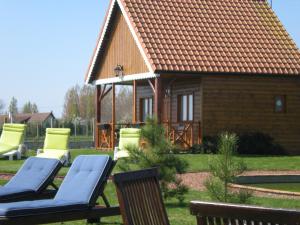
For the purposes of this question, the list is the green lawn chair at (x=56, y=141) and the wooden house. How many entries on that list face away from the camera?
0

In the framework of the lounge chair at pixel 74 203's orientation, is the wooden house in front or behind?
behind

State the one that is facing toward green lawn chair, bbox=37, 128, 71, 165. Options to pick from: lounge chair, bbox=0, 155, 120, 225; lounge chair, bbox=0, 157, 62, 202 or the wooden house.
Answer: the wooden house

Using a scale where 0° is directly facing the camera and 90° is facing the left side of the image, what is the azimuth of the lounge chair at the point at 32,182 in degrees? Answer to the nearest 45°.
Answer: approximately 45°

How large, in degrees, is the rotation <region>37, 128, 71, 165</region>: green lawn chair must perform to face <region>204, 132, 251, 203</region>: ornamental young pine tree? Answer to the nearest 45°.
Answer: approximately 45° to its left

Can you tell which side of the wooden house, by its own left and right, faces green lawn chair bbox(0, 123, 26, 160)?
front

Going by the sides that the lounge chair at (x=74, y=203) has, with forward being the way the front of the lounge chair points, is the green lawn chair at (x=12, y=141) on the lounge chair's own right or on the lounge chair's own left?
on the lounge chair's own right

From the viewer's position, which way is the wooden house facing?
facing the viewer and to the left of the viewer

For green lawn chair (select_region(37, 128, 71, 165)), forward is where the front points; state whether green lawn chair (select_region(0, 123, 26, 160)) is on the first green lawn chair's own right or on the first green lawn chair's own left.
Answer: on the first green lawn chair's own right

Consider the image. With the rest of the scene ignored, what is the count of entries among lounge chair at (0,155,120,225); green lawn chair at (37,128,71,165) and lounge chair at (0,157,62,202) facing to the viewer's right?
0
